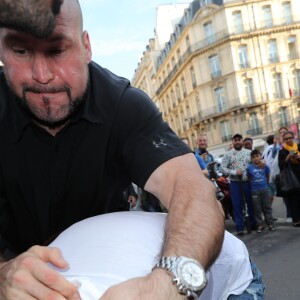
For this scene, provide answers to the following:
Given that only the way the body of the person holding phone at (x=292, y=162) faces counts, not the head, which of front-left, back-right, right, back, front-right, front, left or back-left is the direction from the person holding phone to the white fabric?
front

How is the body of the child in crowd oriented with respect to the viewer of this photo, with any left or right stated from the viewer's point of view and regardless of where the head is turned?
facing the viewer

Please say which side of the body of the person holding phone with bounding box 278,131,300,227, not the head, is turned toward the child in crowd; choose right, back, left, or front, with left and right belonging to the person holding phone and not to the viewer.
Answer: right

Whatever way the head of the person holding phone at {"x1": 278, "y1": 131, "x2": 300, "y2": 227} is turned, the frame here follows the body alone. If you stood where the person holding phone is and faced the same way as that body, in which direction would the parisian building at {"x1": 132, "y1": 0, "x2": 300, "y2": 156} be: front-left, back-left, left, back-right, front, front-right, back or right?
back

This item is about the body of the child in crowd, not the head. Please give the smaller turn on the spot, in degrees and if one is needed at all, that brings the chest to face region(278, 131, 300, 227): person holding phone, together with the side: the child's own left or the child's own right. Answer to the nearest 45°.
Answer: approximately 90° to the child's own left

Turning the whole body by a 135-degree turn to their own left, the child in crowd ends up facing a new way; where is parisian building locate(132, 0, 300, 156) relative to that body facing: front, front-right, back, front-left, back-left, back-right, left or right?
front-left

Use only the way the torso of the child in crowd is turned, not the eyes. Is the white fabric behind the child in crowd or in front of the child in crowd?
in front

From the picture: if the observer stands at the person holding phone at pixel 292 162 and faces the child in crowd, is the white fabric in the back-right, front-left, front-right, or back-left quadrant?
front-left

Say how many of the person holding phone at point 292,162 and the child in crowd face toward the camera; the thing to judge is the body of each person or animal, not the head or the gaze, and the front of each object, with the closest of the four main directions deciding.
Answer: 2
